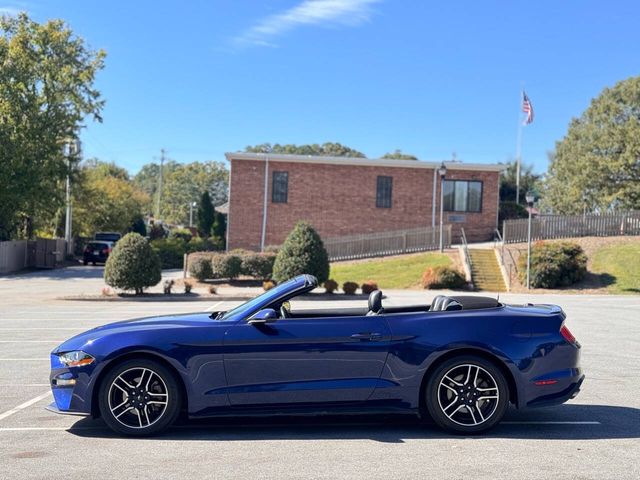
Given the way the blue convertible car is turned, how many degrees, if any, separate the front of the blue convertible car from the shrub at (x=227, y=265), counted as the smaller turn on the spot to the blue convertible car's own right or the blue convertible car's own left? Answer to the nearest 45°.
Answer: approximately 90° to the blue convertible car's own right

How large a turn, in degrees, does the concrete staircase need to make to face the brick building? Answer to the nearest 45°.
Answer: approximately 135° to its right

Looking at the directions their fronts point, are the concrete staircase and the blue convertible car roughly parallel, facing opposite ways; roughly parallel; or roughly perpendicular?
roughly perpendicular

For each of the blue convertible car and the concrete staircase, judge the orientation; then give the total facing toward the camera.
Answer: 1

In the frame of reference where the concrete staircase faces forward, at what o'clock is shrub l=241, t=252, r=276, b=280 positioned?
The shrub is roughly at 2 o'clock from the concrete staircase.

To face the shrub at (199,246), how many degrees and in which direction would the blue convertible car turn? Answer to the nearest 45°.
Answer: approximately 90° to its right

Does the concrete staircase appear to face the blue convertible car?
yes

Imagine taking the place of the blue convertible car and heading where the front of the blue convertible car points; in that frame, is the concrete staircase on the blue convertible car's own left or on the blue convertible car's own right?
on the blue convertible car's own right

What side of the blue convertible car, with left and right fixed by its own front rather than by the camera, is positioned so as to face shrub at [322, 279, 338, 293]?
right

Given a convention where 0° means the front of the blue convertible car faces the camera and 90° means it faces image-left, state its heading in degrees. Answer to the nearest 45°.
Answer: approximately 90°

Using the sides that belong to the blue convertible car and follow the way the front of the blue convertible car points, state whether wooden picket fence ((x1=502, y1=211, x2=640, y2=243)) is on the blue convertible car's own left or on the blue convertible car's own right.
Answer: on the blue convertible car's own right

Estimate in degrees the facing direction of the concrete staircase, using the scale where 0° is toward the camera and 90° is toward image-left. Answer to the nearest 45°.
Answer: approximately 0°
